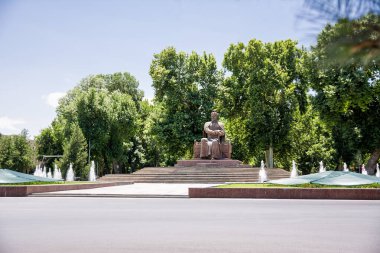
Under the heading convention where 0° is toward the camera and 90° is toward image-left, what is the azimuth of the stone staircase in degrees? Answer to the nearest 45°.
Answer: approximately 0°

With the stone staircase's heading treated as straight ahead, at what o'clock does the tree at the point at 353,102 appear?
The tree is roughly at 9 o'clock from the stone staircase.

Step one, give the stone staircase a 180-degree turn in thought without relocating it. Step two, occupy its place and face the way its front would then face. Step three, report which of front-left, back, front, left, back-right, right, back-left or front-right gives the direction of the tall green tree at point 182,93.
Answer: front

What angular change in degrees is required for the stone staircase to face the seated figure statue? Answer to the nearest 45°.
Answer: approximately 180°

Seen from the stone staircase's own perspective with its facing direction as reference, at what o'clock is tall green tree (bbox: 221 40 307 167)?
The tall green tree is roughly at 7 o'clock from the stone staircase.

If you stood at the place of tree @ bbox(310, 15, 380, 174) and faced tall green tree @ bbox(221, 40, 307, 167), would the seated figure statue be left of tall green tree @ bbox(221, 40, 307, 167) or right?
left

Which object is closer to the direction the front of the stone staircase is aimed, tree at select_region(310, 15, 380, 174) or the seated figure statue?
the tree

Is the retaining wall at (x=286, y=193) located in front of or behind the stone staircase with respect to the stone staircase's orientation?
in front

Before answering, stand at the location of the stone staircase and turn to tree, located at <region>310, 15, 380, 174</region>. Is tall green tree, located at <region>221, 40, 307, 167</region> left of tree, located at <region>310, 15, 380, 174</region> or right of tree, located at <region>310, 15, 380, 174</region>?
left

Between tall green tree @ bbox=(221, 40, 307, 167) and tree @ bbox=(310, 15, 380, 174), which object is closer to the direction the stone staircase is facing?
the tree

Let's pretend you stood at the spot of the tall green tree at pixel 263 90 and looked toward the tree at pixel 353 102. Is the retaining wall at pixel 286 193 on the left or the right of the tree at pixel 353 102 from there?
right

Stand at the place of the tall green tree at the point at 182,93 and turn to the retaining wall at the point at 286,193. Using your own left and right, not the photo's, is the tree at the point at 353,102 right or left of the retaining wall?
left
